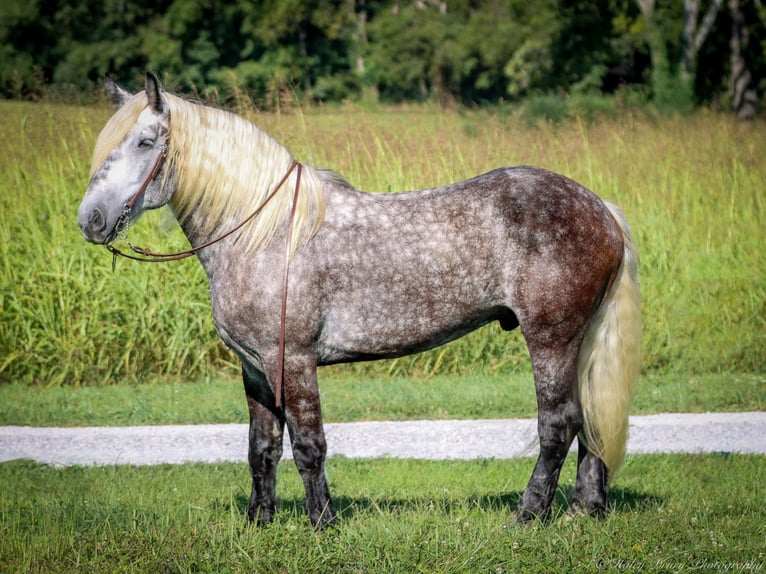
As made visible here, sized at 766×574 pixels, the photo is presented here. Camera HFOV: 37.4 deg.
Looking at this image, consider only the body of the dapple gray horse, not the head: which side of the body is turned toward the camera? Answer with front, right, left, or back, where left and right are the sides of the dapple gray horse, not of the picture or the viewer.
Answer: left
